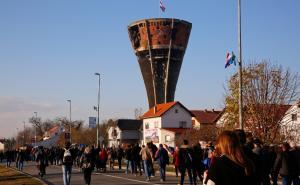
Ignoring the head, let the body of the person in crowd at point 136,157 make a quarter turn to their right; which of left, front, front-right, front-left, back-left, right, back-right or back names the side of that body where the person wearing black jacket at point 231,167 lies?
right

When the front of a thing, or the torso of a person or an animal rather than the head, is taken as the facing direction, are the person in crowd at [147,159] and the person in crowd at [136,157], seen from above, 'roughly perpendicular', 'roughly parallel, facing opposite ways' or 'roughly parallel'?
roughly parallel

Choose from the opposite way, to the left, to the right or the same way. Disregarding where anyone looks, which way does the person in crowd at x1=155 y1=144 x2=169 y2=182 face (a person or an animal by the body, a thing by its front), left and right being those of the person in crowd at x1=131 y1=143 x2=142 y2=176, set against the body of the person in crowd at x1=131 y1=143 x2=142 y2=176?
the same way

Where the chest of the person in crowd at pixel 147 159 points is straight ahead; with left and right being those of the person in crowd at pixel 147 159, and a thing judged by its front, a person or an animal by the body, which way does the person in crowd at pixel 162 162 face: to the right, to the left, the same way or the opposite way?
the same way

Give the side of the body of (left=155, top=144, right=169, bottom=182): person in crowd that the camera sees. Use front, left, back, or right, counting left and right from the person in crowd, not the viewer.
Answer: back

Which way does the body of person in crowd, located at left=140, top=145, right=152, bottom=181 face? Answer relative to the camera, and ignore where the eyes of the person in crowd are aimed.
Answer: away from the camera

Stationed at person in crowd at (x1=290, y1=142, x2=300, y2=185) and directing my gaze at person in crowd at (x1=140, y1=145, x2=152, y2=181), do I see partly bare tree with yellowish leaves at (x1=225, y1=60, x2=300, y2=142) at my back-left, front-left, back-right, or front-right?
front-right

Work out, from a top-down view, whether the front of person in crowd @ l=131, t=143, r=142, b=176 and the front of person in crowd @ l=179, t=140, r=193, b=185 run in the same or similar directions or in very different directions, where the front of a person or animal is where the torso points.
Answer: same or similar directions

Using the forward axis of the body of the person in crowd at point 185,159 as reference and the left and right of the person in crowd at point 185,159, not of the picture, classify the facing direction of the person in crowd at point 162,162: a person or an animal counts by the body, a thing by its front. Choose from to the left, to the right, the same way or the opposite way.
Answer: the same way

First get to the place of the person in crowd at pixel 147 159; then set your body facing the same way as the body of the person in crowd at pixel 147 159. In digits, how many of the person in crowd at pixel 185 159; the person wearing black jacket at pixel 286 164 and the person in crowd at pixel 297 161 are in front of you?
0

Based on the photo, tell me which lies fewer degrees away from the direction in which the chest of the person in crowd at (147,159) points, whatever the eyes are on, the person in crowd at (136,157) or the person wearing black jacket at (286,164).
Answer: the person in crowd

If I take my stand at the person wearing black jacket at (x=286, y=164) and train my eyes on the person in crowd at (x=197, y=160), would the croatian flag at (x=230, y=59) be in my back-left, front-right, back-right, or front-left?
front-right

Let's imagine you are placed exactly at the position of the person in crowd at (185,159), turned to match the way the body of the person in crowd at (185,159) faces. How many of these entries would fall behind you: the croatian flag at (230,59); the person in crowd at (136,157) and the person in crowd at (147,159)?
0

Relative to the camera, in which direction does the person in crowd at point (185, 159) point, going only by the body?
away from the camera

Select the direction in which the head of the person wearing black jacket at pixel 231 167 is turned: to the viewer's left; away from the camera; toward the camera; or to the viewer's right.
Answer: away from the camera

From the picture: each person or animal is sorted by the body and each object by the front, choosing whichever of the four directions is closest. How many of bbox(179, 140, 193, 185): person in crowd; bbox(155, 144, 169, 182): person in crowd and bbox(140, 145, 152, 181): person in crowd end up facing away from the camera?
3

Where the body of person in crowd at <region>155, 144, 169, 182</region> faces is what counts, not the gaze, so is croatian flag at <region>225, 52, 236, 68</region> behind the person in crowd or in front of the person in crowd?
in front
